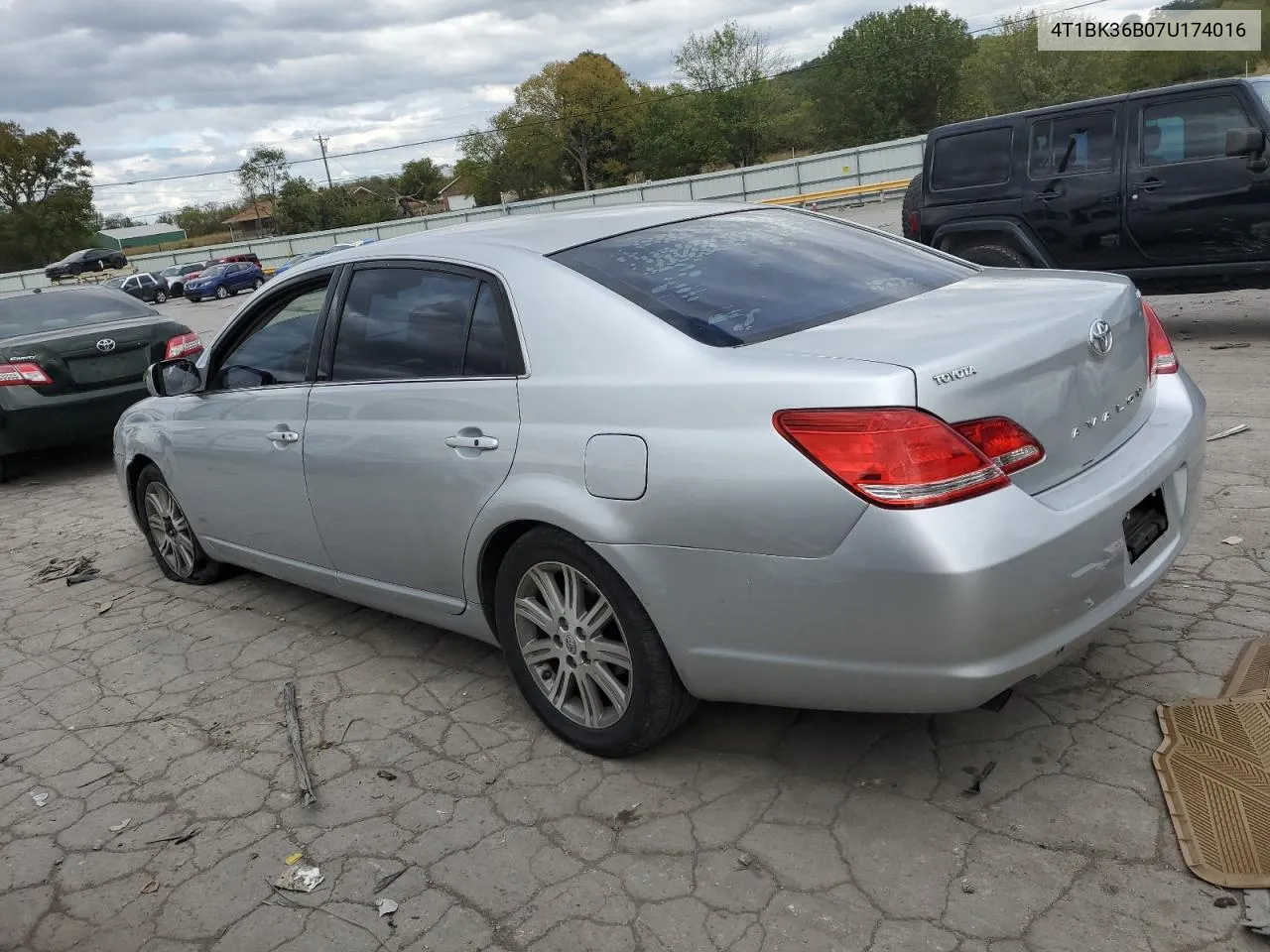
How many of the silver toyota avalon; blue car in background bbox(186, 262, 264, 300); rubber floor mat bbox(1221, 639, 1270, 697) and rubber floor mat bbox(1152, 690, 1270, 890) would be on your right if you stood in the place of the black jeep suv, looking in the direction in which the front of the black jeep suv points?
3

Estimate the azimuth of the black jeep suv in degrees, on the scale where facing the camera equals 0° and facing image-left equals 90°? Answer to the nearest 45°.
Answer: approximately 270°

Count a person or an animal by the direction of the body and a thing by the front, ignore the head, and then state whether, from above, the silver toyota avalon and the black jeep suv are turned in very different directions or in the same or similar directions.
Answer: very different directions

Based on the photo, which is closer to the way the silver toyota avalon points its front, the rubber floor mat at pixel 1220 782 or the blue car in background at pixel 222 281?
the blue car in background

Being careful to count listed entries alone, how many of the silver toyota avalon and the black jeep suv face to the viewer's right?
1

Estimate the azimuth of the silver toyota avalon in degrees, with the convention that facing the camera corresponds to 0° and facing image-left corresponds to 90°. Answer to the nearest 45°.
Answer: approximately 135°

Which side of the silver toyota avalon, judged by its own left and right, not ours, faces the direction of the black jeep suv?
right

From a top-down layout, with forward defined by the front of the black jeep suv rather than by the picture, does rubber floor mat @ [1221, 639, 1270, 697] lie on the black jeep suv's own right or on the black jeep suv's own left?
on the black jeep suv's own right

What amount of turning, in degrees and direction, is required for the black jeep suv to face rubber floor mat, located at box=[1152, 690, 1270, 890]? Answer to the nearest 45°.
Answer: approximately 90° to its right

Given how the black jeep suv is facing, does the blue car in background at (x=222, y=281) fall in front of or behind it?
behind

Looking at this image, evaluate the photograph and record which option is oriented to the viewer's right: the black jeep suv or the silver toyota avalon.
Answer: the black jeep suv
